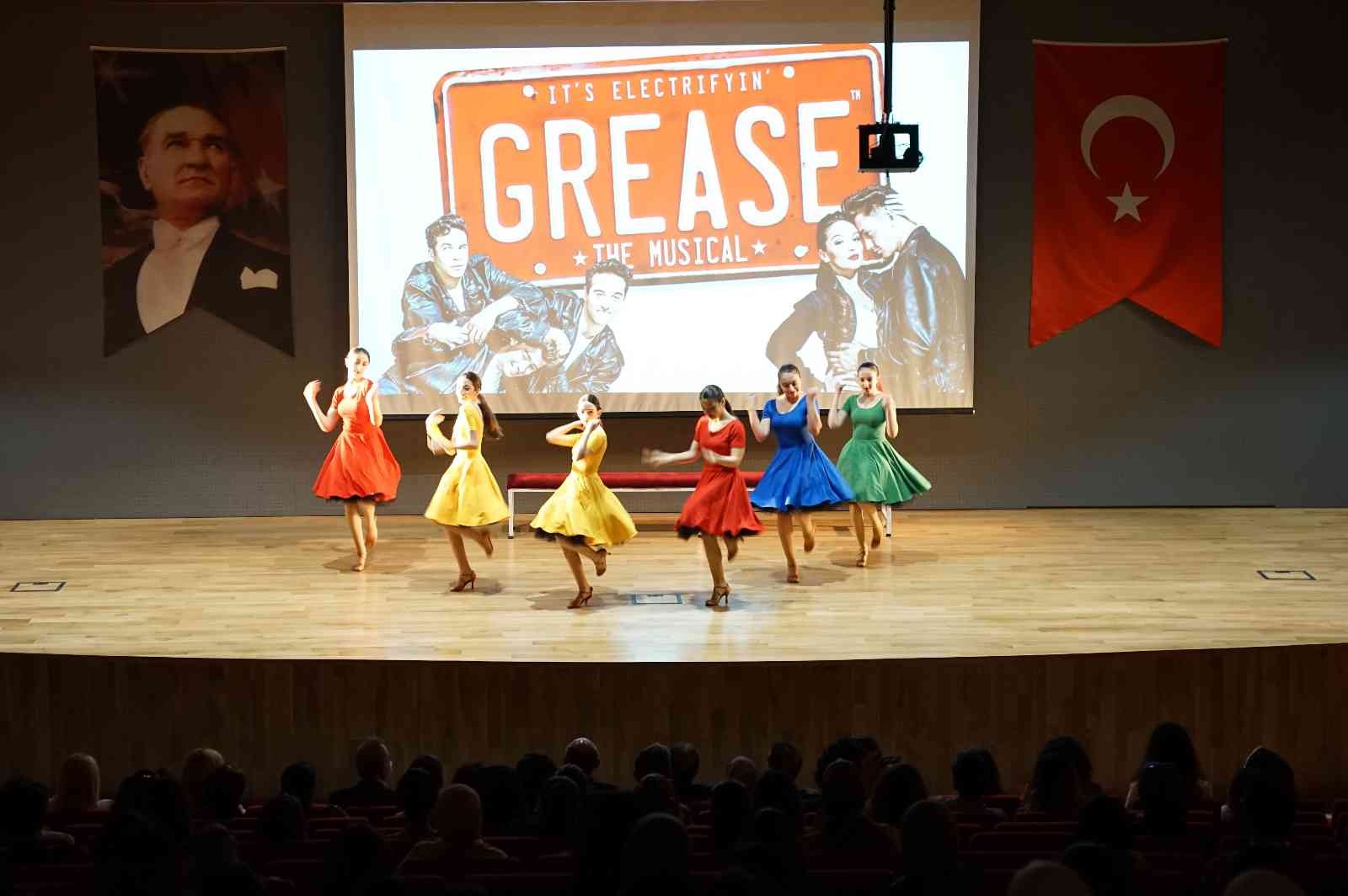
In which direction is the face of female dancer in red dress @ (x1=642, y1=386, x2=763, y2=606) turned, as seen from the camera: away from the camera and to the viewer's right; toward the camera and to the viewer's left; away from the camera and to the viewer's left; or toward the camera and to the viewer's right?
toward the camera and to the viewer's left

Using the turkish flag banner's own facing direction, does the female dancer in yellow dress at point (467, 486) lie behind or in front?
in front

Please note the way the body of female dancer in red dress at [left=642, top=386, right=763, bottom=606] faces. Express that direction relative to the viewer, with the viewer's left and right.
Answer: facing the viewer and to the left of the viewer

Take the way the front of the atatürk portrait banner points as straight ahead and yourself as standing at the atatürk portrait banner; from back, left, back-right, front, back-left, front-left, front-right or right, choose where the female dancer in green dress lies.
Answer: front-left

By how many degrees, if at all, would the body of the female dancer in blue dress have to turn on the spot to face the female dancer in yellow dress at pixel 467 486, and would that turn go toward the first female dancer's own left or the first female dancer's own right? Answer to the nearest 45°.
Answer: approximately 90° to the first female dancer's own right

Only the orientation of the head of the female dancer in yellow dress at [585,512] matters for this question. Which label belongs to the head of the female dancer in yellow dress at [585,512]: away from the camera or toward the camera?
toward the camera

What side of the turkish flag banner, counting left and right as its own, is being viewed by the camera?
front

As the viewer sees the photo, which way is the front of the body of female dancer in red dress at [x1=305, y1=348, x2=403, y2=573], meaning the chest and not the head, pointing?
toward the camera

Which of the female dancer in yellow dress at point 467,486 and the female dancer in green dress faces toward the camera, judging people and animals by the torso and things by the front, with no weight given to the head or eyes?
the female dancer in green dress

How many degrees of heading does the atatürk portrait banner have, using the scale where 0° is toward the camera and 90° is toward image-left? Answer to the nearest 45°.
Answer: approximately 0°

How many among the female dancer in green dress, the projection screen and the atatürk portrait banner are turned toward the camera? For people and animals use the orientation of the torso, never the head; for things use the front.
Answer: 3

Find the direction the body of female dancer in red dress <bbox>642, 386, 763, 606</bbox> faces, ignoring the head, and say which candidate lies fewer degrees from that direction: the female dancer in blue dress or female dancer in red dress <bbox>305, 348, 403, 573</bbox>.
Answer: the female dancer in red dress

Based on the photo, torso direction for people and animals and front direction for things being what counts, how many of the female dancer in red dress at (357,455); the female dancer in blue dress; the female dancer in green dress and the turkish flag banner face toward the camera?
4

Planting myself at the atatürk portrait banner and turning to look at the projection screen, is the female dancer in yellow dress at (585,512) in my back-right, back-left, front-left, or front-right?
front-right

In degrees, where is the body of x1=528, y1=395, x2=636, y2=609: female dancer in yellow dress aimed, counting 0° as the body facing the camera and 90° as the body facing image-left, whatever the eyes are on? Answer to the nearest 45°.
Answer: approximately 45°
